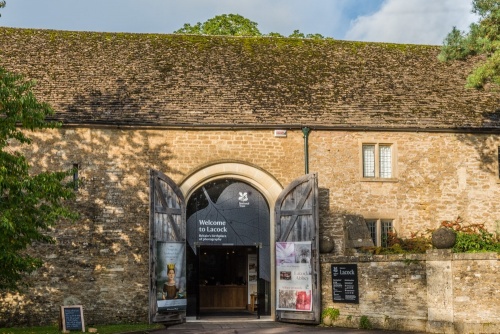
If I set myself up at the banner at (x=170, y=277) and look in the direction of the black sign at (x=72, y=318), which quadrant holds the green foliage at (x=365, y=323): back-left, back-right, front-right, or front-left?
back-left

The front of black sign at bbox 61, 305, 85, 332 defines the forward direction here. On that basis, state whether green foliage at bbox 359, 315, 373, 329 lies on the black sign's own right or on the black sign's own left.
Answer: on the black sign's own left

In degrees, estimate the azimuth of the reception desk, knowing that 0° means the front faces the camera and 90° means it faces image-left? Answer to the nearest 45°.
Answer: approximately 0°

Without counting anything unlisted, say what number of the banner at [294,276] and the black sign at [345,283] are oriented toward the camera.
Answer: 2

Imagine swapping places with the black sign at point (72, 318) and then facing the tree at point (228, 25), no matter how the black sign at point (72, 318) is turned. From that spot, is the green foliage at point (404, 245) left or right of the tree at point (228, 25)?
right

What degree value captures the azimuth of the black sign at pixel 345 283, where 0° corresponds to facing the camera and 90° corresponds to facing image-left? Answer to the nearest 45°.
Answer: approximately 0°
